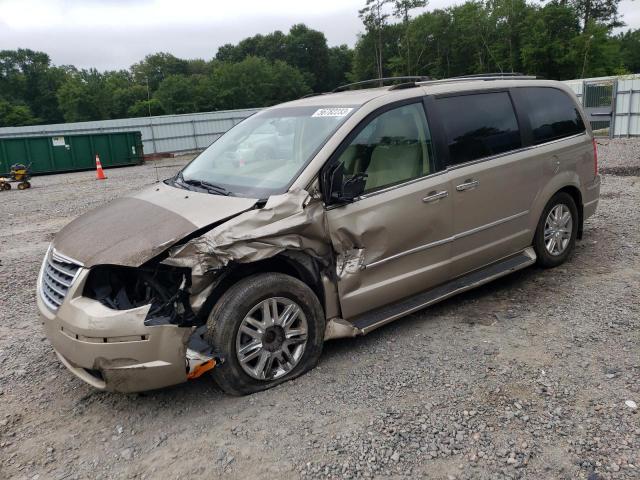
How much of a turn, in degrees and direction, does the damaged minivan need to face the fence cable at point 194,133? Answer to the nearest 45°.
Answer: approximately 135° to its right

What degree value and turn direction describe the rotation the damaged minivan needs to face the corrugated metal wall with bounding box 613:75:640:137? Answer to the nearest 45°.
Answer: approximately 180°

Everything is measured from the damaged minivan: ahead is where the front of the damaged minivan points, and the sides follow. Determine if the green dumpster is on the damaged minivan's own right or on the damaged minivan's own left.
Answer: on the damaged minivan's own right

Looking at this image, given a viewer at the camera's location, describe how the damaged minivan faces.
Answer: facing the viewer and to the left of the viewer

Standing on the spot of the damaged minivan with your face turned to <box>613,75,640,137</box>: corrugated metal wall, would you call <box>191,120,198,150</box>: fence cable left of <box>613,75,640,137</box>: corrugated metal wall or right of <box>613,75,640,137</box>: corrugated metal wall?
left

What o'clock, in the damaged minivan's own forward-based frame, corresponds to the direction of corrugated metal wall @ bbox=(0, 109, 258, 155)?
The corrugated metal wall is roughly at 4 o'clock from the damaged minivan.
